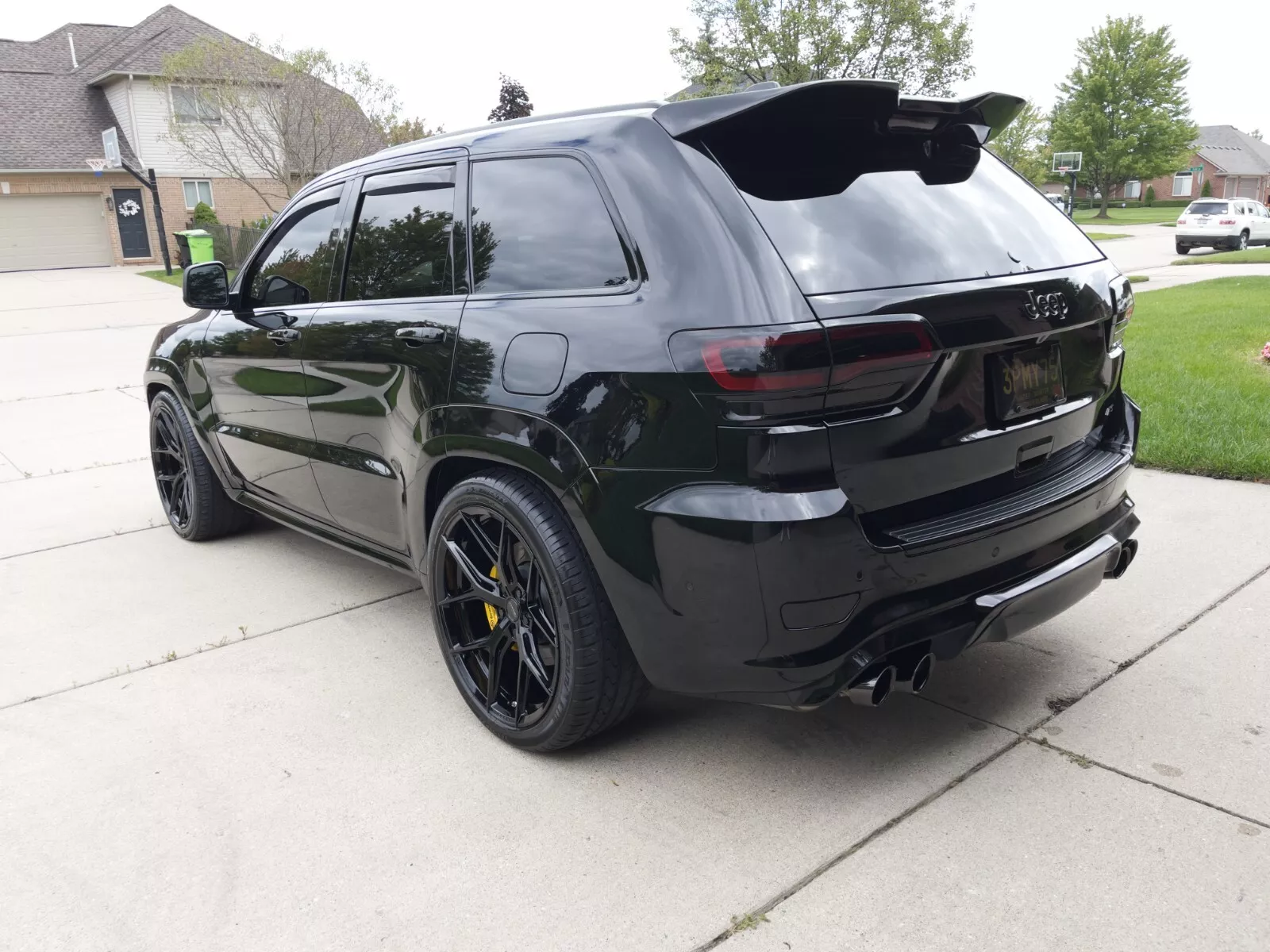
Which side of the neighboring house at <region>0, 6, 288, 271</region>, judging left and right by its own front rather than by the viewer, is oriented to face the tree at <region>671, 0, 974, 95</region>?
left

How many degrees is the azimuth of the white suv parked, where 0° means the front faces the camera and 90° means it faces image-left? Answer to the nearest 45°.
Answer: approximately 225°

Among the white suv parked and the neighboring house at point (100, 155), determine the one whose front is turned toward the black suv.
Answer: the neighboring house

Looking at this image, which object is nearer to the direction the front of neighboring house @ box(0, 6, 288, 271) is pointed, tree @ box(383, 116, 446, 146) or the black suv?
the black suv

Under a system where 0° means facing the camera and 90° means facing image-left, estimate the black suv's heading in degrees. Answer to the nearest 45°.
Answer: approximately 135°

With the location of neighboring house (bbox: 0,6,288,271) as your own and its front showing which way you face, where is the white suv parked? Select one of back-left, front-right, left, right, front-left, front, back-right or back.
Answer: front-left

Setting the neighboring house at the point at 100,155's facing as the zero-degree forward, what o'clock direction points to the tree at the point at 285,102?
The tree is roughly at 11 o'clock from the neighboring house.
